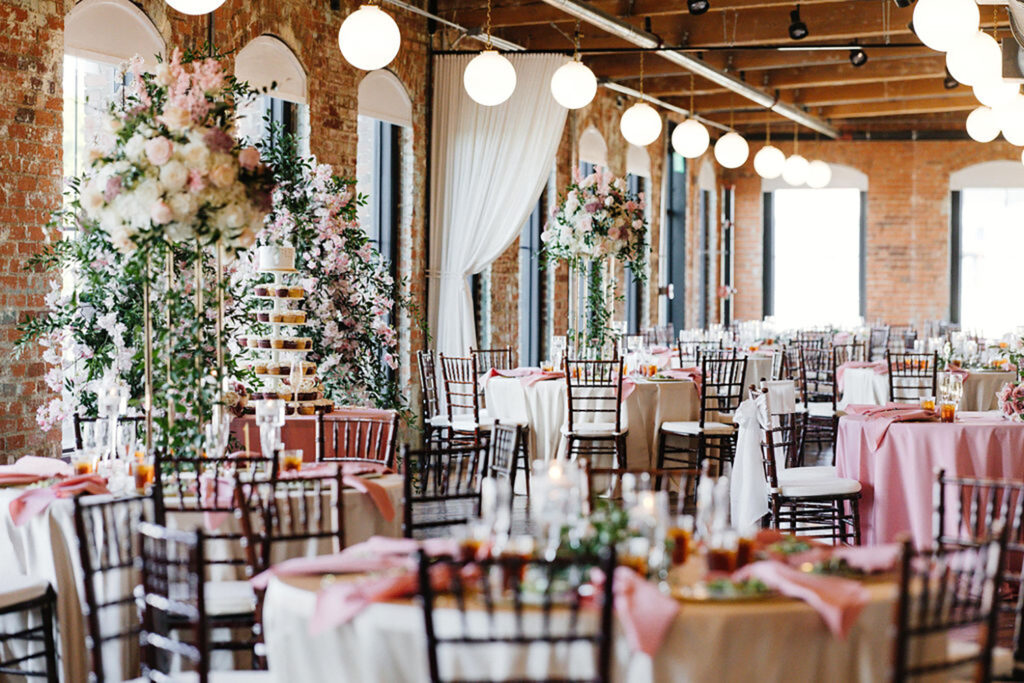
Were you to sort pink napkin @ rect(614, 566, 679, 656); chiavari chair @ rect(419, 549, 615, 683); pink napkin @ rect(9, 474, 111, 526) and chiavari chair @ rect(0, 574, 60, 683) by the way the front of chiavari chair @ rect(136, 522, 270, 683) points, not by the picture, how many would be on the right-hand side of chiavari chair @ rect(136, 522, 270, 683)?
2

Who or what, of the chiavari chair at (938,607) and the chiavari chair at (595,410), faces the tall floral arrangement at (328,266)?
the chiavari chair at (938,607)

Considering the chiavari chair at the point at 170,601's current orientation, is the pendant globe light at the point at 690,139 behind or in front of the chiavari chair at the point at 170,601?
in front

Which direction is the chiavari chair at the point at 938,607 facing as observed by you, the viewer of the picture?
facing away from the viewer and to the left of the viewer

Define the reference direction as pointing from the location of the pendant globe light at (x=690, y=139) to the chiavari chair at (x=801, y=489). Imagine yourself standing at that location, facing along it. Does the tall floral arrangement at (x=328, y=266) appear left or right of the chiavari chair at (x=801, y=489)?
right

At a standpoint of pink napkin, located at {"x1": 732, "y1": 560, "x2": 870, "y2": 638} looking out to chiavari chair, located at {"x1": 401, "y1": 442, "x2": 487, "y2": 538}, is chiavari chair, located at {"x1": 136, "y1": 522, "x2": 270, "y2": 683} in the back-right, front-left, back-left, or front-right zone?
front-left

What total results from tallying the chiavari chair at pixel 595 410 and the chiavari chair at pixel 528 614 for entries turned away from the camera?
2

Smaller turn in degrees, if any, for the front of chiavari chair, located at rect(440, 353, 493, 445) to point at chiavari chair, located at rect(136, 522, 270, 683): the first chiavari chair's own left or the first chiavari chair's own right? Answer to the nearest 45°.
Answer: approximately 135° to the first chiavari chair's own right

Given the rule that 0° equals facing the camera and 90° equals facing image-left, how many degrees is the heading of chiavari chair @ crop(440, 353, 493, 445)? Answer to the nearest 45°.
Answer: approximately 225°

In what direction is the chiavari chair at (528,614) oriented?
away from the camera

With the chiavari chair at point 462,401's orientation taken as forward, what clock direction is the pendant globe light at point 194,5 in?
The pendant globe light is roughly at 5 o'clock from the chiavari chair.

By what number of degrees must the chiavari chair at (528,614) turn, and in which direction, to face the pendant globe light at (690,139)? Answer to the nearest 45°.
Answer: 0° — it already faces it

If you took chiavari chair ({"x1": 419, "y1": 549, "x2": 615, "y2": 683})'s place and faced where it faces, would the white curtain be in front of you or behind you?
in front

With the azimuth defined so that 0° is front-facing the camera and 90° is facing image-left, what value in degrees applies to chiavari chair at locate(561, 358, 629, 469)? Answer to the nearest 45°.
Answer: approximately 180°
